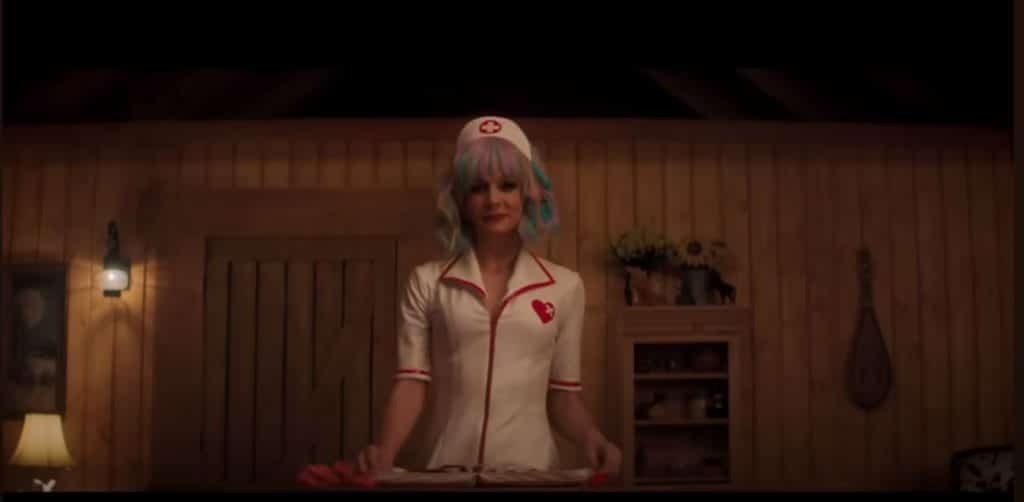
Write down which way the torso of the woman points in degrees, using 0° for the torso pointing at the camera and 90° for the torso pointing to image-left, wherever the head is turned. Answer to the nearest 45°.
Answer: approximately 0°

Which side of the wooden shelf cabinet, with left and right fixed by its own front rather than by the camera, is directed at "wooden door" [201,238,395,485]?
right

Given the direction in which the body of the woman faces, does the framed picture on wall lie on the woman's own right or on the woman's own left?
on the woman's own right

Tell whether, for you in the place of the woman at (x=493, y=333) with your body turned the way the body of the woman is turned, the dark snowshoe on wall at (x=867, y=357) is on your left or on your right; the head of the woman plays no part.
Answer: on your left

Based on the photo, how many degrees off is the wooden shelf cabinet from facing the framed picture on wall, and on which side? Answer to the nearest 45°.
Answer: approximately 90° to its right

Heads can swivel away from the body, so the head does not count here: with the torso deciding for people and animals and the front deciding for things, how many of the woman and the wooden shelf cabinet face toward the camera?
2

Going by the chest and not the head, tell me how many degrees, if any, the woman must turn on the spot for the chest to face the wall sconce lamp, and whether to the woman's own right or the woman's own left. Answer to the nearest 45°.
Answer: approximately 135° to the woman's own right
